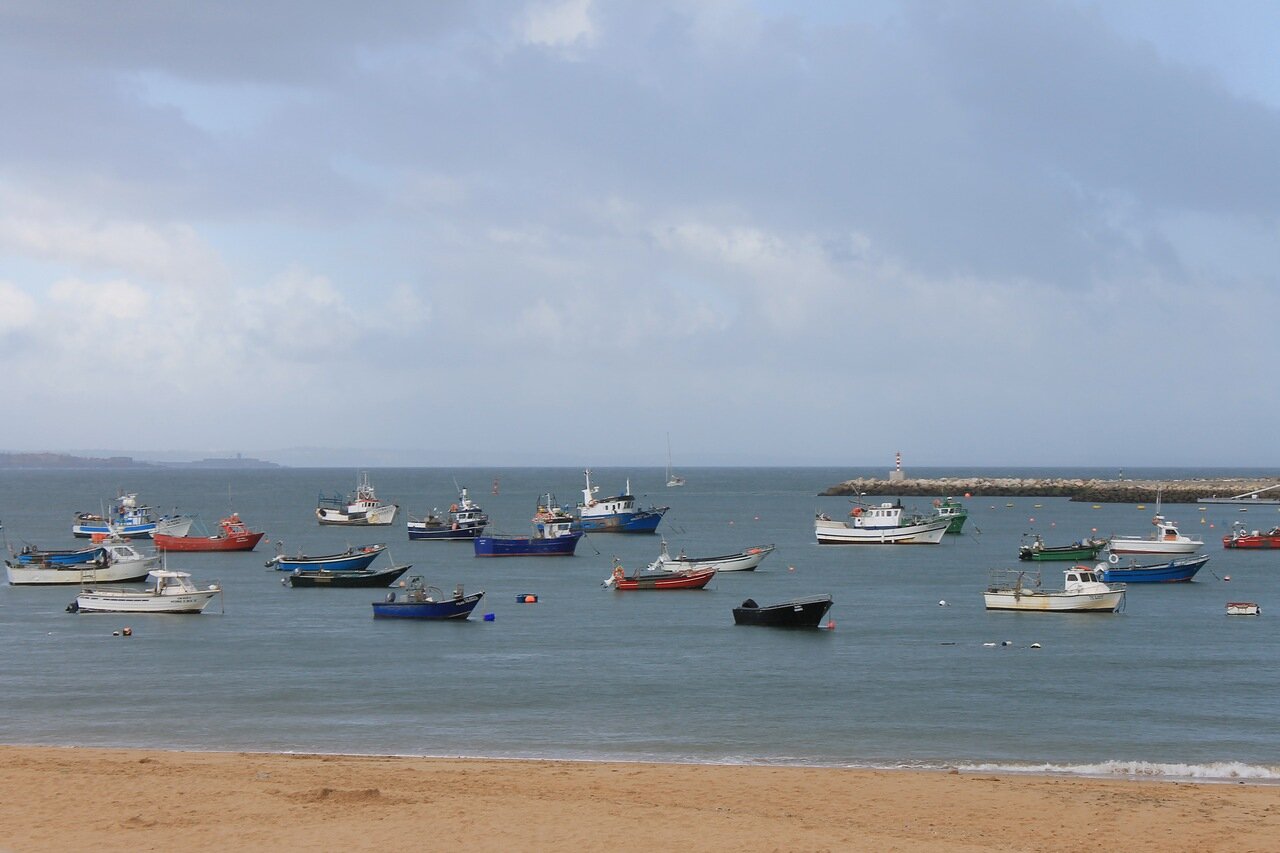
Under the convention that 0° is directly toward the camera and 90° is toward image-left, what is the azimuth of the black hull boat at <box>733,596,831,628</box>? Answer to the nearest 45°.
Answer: approximately 270°
